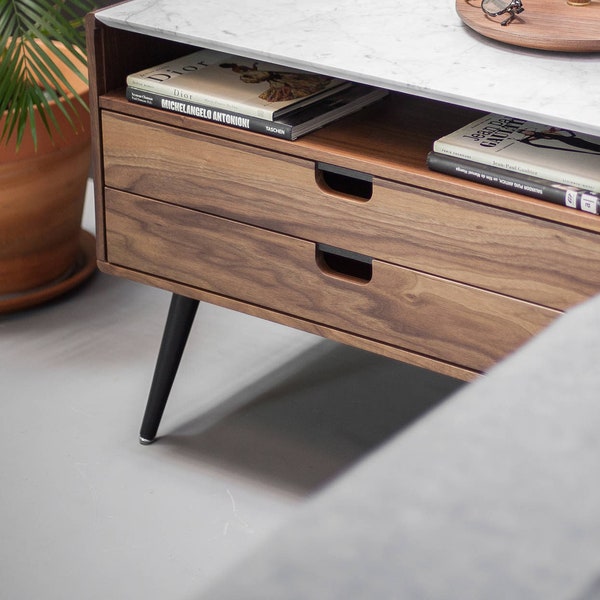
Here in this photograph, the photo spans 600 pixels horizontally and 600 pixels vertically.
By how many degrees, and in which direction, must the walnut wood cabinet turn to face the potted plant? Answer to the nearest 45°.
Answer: approximately 90° to its right

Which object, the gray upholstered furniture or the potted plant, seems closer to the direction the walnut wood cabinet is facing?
the gray upholstered furniture

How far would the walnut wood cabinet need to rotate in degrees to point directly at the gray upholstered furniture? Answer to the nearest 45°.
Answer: approximately 45° to its left
